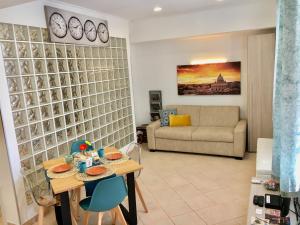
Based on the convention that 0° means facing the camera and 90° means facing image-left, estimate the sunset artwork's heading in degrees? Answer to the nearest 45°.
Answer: approximately 0°

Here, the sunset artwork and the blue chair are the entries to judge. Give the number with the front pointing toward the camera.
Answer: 1

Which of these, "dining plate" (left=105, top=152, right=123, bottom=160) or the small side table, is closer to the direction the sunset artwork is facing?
the dining plate

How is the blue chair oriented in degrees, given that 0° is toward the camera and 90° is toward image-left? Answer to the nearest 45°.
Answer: approximately 135°
